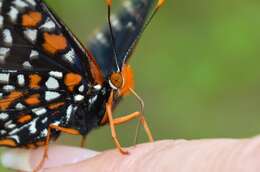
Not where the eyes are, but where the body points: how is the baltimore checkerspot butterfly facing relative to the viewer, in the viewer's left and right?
facing to the right of the viewer
